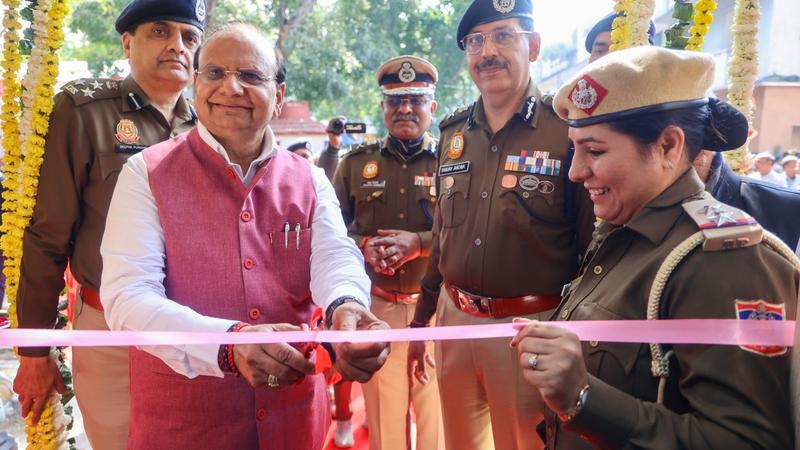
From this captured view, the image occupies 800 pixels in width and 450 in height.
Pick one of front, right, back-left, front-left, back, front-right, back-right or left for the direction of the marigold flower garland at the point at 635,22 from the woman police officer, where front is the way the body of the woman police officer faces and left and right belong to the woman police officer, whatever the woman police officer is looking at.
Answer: back-right

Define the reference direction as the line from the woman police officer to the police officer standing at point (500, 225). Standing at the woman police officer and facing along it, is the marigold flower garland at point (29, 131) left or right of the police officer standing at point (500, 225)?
left

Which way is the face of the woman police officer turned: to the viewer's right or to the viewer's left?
to the viewer's left

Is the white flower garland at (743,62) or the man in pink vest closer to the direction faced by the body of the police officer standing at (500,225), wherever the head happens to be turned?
the man in pink vest

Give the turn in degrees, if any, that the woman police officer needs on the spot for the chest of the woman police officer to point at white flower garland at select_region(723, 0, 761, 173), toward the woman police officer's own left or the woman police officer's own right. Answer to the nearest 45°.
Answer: approximately 135° to the woman police officer's own right

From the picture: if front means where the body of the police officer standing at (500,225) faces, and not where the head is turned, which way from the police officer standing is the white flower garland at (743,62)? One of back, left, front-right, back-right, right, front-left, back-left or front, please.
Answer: back-left

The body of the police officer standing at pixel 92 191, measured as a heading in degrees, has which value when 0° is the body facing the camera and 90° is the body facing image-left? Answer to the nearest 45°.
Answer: approximately 315°

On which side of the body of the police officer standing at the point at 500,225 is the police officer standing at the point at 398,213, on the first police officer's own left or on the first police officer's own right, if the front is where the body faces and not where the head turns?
on the first police officer's own right
